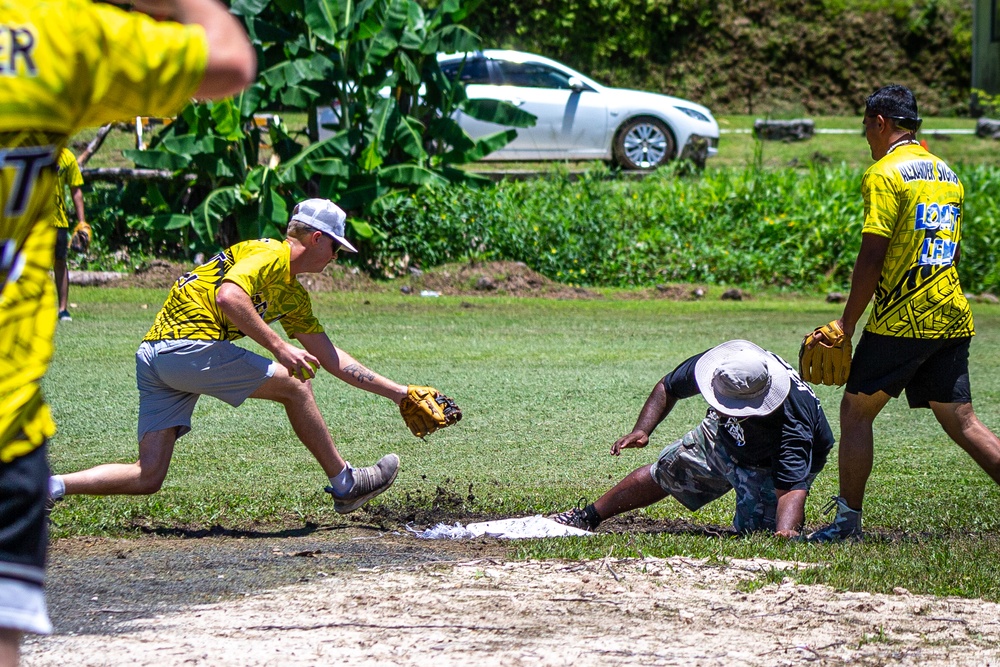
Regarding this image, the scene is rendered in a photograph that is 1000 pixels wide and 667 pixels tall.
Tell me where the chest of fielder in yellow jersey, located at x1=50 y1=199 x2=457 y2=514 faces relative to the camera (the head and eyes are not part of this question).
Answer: to the viewer's right

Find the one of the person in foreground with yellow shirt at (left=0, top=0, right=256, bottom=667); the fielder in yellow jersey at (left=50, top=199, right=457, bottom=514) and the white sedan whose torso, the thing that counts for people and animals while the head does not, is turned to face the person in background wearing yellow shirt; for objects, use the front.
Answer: the person in foreground with yellow shirt

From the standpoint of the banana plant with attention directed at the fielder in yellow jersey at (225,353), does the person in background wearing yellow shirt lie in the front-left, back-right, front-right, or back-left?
front-right

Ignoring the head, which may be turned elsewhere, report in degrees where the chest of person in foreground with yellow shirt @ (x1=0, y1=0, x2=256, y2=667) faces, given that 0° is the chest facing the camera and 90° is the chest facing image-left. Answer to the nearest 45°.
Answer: approximately 180°

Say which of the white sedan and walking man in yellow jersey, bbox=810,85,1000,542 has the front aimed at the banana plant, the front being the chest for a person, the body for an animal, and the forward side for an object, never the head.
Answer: the walking man in yellow jersey

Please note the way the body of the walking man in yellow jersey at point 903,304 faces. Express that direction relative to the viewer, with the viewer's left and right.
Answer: facing away from the viewer and to the left of the viewer

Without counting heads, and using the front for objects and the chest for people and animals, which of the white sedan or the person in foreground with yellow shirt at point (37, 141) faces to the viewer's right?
the white sedan

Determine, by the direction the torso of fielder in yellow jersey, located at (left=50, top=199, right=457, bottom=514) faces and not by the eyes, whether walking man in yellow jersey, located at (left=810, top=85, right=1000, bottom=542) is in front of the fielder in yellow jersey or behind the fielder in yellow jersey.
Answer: in front

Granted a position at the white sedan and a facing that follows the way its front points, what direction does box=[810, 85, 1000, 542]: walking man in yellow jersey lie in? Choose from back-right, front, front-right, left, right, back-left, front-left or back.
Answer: right

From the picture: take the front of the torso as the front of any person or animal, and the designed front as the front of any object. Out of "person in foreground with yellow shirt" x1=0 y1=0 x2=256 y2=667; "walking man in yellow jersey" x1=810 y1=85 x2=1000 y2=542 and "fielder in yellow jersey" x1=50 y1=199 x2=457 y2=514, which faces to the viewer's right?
the fielder in yellow jersey

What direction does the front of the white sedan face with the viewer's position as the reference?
facing to the right of the viewer

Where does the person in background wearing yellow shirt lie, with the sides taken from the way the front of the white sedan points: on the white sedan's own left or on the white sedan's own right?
on the white sedan's own right

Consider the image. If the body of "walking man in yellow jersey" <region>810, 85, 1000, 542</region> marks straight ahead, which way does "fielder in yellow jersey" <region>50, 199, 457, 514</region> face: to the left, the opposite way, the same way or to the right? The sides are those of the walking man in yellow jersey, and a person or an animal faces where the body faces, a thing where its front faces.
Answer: to the right

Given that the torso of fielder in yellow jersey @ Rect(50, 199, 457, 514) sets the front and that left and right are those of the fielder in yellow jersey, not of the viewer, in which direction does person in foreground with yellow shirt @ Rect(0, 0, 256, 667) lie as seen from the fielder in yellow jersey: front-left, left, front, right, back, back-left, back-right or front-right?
right

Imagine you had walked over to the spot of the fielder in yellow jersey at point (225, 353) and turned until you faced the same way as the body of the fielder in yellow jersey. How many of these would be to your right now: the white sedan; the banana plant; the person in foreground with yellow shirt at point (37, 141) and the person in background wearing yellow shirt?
1

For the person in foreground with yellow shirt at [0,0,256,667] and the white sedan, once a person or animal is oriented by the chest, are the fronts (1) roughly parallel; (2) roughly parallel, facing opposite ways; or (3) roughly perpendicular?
roughly perpendicular

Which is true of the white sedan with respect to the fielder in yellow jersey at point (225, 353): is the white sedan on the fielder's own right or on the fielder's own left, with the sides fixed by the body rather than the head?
on the fielder's own left
